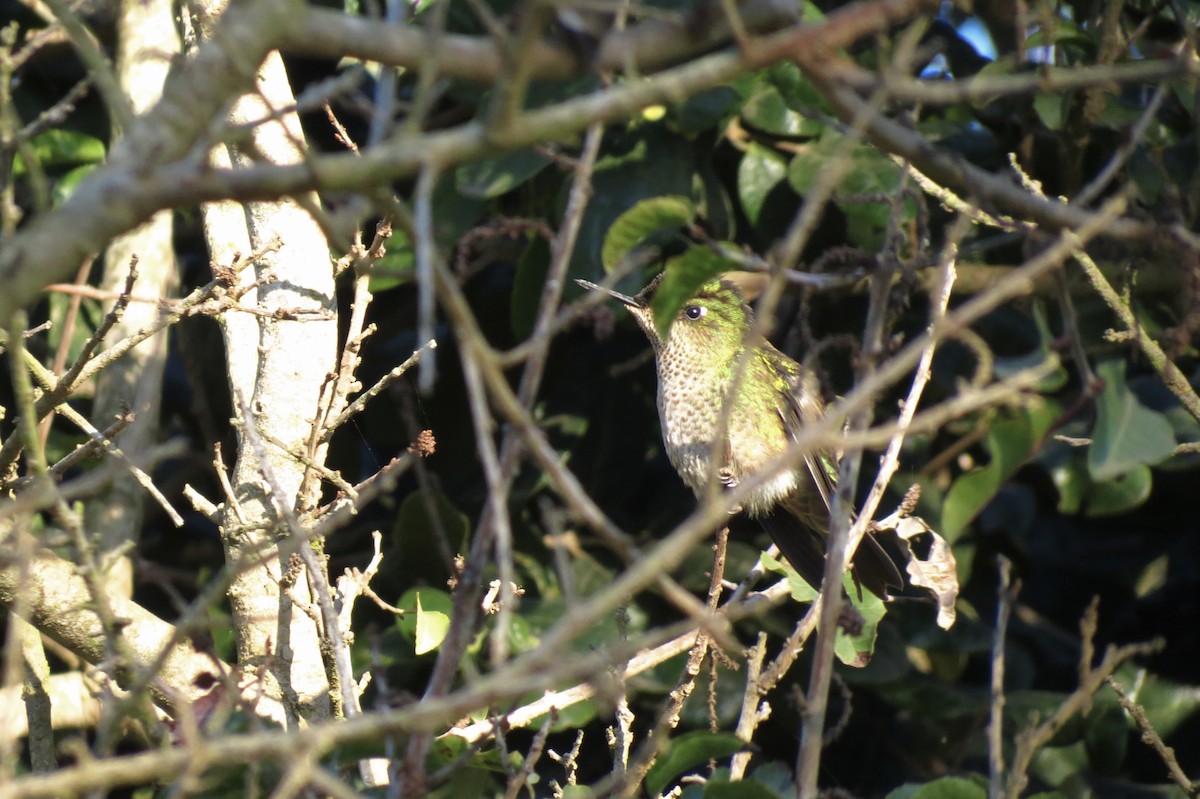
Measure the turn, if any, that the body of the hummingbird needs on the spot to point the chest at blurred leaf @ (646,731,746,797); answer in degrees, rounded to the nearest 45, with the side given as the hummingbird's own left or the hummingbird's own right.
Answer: approximately 90° to the hummingbird's own left

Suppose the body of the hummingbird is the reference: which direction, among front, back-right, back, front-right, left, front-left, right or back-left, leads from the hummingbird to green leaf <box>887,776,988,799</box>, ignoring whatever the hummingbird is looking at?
left

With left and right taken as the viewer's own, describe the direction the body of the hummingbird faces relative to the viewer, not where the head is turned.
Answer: facing to the left of the viewer

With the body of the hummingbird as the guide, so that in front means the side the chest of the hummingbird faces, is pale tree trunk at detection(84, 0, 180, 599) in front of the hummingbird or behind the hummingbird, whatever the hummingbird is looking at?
in front

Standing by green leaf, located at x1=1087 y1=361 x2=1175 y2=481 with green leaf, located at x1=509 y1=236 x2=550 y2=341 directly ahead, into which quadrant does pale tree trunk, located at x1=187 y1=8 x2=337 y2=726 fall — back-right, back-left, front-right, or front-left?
front-left
